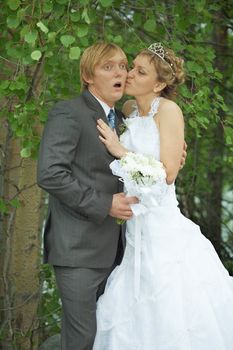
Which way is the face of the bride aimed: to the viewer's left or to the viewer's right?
to the viewer's left

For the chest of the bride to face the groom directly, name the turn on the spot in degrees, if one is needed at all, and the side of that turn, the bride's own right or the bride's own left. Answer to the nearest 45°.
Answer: approximately 45° to the bride's own right

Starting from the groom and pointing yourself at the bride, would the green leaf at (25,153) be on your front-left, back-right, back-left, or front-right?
back-left

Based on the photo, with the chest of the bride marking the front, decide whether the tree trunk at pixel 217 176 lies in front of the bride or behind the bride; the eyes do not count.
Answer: behind

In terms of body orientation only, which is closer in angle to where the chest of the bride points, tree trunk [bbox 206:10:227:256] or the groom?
the groom

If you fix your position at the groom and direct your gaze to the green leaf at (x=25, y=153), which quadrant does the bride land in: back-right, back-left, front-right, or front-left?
back-right

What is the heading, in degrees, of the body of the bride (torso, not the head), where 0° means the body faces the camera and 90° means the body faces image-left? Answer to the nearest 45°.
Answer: approximately 45°
